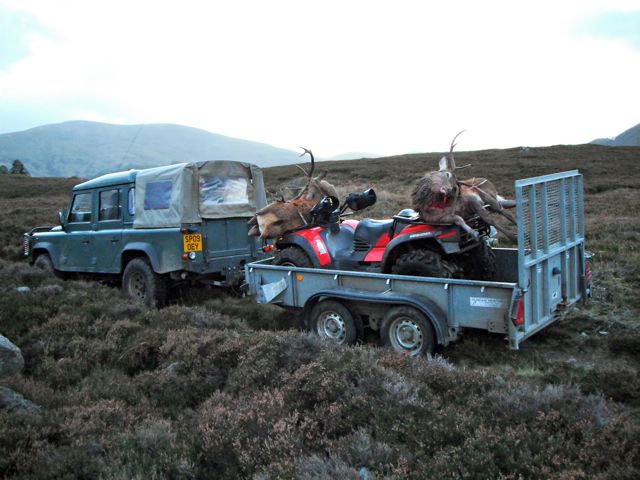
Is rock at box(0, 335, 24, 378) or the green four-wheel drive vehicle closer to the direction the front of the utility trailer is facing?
the green four-wheel drive vehicle

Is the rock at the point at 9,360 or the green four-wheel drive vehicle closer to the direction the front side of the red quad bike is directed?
the green four-wheel drive vehicle

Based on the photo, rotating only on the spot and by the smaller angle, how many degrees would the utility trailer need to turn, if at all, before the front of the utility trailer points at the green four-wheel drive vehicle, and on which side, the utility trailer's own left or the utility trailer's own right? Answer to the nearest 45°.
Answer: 0° — it already faces it

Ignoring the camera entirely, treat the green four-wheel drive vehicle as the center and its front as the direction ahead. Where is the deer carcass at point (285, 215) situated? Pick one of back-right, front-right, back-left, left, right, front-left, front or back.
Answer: back

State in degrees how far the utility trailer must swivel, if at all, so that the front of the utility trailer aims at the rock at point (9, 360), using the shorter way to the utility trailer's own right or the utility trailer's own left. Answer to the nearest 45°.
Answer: approximately 45° to the utility trailer's own left

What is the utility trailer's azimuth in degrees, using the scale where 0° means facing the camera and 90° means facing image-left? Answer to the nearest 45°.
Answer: approximately 135°

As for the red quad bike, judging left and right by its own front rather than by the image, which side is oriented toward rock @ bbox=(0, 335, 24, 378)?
left

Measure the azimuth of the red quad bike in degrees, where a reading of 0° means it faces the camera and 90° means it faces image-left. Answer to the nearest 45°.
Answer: approximately 135°

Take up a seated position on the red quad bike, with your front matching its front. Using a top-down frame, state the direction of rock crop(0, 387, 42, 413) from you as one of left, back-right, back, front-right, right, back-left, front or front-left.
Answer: left
